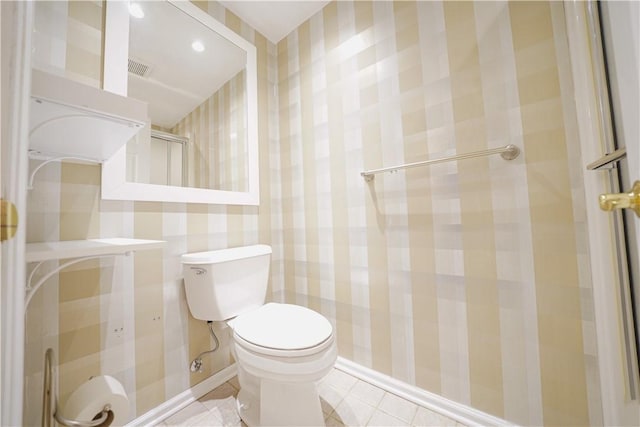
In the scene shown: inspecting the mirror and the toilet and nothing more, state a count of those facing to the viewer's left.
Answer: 0

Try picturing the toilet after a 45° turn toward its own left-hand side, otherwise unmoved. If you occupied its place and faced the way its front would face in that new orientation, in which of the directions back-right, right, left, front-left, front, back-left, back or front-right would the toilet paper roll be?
back

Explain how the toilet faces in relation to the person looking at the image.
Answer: facing the viewer and to the right of the viewer

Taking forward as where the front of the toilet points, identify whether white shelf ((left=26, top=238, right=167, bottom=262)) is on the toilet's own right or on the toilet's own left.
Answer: on the toilet's own right
